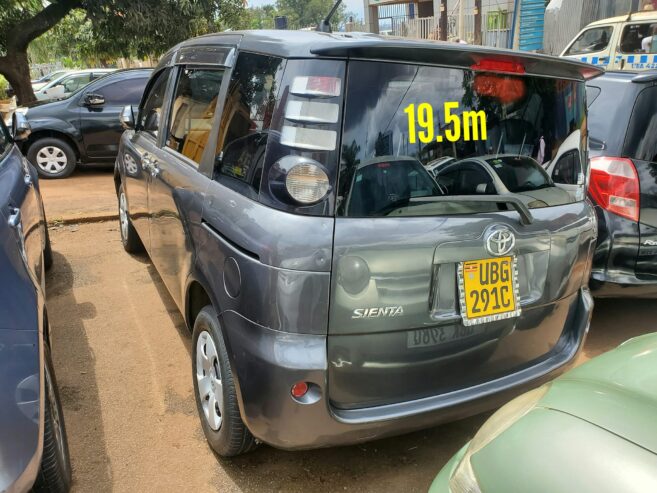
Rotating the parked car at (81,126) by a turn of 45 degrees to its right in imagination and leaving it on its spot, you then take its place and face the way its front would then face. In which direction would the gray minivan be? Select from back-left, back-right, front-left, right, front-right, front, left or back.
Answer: back-left

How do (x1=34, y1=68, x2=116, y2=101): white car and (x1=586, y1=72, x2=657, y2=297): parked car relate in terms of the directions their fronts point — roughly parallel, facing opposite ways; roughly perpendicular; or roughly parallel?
roughly perpendicular

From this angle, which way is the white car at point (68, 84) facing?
to the viewer's left

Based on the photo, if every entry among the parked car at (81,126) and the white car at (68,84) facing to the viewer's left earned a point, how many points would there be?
2

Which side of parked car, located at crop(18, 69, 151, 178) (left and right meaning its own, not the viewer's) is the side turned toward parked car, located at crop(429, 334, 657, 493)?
left

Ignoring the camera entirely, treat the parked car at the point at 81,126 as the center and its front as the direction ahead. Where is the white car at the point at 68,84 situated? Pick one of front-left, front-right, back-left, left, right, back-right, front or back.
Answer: right

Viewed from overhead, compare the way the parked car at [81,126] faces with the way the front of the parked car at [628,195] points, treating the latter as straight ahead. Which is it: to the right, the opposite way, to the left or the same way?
to the left

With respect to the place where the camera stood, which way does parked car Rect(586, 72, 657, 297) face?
facing away from the viewer and to the left of the viewer

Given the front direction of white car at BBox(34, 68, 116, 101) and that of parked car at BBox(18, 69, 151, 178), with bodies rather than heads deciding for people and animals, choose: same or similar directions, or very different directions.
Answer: same or similar directions

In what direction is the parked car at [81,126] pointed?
to the viewer's left
